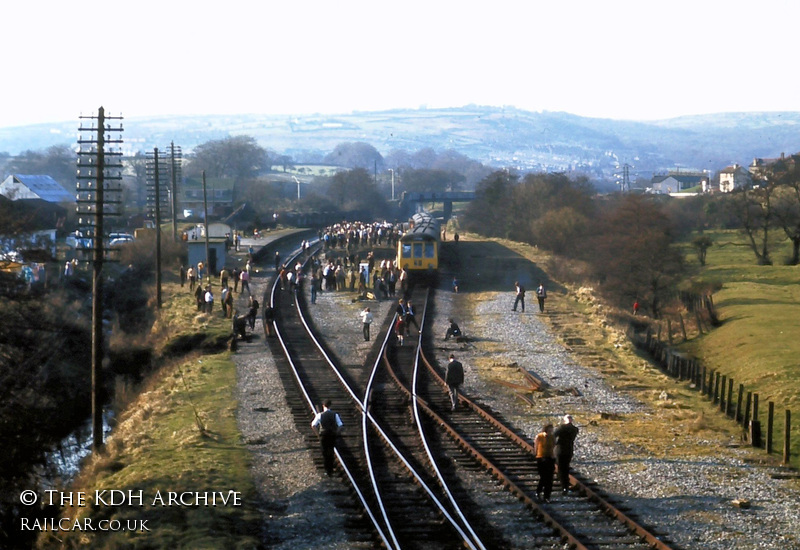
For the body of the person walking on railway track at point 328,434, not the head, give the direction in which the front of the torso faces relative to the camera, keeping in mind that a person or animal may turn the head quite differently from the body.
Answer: away from the camera

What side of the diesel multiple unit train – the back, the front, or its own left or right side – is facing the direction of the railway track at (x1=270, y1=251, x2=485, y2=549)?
front

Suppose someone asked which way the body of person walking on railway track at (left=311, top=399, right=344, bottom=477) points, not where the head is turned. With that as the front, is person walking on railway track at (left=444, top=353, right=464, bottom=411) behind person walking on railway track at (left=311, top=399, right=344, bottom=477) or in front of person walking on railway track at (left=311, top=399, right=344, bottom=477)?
in front

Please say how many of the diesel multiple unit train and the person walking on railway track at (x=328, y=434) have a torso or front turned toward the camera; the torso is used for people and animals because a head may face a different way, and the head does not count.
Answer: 1

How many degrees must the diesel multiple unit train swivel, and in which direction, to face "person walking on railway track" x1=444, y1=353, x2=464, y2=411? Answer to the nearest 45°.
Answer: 0° — it already faces them

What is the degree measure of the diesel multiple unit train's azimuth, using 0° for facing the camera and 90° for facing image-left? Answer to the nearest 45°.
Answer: approximately 0°

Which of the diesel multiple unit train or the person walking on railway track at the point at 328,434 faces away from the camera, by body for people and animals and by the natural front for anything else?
the person walking on railway track

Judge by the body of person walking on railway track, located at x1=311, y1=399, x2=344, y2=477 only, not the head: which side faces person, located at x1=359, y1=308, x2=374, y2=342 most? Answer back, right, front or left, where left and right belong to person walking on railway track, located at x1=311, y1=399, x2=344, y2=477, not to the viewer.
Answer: front

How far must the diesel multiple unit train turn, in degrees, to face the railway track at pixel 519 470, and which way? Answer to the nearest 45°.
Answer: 0° — it already faces it

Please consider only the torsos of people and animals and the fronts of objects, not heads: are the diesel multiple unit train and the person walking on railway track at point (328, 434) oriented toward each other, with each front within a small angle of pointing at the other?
yes

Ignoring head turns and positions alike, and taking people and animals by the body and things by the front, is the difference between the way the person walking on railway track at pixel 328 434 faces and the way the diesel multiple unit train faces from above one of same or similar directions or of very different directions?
very different directions
